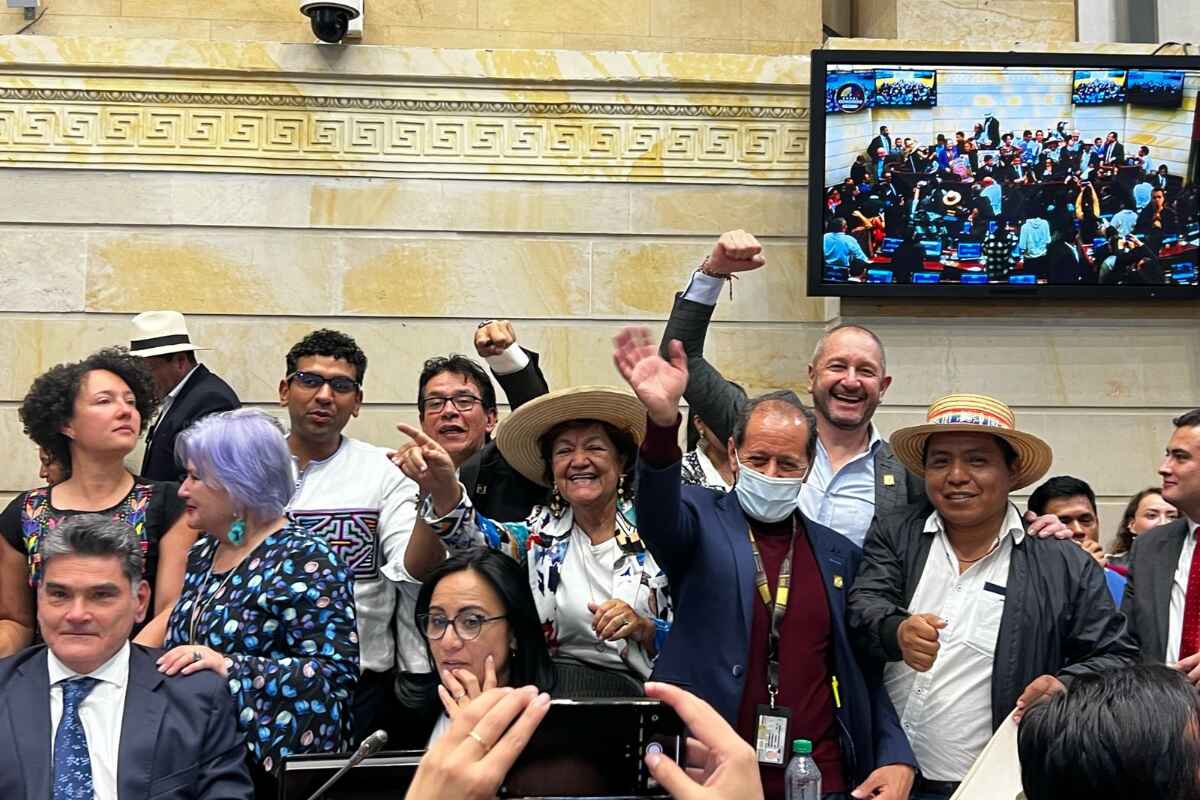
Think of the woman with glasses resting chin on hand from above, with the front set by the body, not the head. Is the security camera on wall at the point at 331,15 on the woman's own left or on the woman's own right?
on the woman's own right

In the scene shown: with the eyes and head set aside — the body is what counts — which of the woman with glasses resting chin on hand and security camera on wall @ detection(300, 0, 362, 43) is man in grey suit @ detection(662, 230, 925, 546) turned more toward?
the woman with glasses resting chin on hand

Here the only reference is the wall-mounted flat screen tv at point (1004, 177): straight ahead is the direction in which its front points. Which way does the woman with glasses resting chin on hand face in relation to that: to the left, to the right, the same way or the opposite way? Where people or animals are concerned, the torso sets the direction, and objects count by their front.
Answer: the same way

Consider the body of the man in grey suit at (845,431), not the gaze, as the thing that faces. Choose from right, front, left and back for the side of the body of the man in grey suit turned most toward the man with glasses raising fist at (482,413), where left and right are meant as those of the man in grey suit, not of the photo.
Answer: right

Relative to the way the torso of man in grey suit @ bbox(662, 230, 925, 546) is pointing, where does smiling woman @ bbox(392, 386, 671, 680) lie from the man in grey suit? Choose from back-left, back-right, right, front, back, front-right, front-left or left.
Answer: front-right

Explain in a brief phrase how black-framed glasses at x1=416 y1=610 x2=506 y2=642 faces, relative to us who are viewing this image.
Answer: facing the viewer and to the left of the viewer

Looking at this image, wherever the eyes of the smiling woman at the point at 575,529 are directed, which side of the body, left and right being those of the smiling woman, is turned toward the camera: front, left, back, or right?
front

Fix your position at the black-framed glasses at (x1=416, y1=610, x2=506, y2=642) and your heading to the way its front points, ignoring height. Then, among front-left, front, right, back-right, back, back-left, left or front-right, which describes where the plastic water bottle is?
back-left

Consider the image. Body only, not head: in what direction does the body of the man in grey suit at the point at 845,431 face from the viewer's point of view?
toward the camera

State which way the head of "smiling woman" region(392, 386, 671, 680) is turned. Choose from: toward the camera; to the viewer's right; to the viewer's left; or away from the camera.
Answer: toward the camera

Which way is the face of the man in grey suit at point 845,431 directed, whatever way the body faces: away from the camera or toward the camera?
toward the camera

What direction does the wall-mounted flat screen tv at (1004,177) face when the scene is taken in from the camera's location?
facing the viewer

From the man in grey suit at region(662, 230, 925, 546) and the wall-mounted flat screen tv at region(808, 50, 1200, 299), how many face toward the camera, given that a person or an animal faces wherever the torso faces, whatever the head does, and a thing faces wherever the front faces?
2
